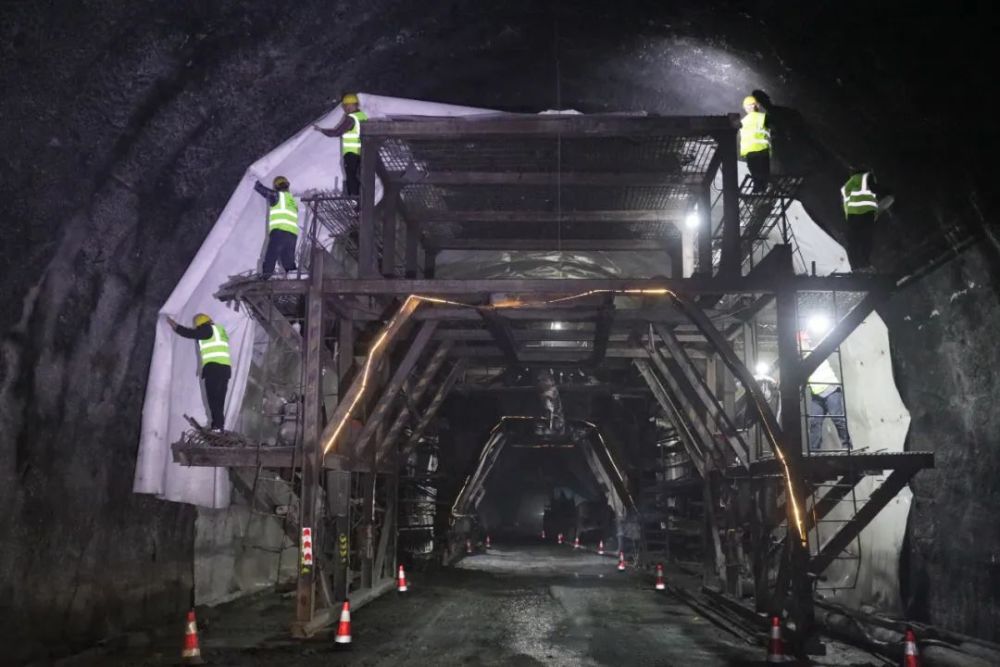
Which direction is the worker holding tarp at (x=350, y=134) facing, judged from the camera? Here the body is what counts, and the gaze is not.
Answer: to the viewer's left

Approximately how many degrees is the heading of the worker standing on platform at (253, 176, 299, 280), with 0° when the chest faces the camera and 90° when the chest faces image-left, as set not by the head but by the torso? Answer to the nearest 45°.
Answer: approximately 135°

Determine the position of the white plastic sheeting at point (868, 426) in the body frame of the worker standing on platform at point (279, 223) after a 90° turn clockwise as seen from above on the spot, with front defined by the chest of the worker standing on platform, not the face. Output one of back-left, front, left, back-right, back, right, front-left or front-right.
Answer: front-right

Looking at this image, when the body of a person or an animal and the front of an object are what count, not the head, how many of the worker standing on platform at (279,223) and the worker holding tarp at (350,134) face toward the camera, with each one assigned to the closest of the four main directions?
0
